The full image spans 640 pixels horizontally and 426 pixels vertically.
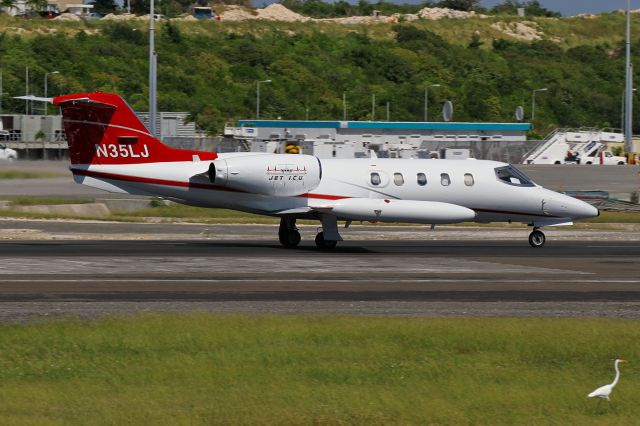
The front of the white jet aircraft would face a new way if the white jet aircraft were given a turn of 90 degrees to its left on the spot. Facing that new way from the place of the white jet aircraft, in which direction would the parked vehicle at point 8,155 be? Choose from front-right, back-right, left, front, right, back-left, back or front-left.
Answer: front-left

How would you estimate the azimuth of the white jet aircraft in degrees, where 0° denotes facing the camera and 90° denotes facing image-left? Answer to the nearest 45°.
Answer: approximately 270°
